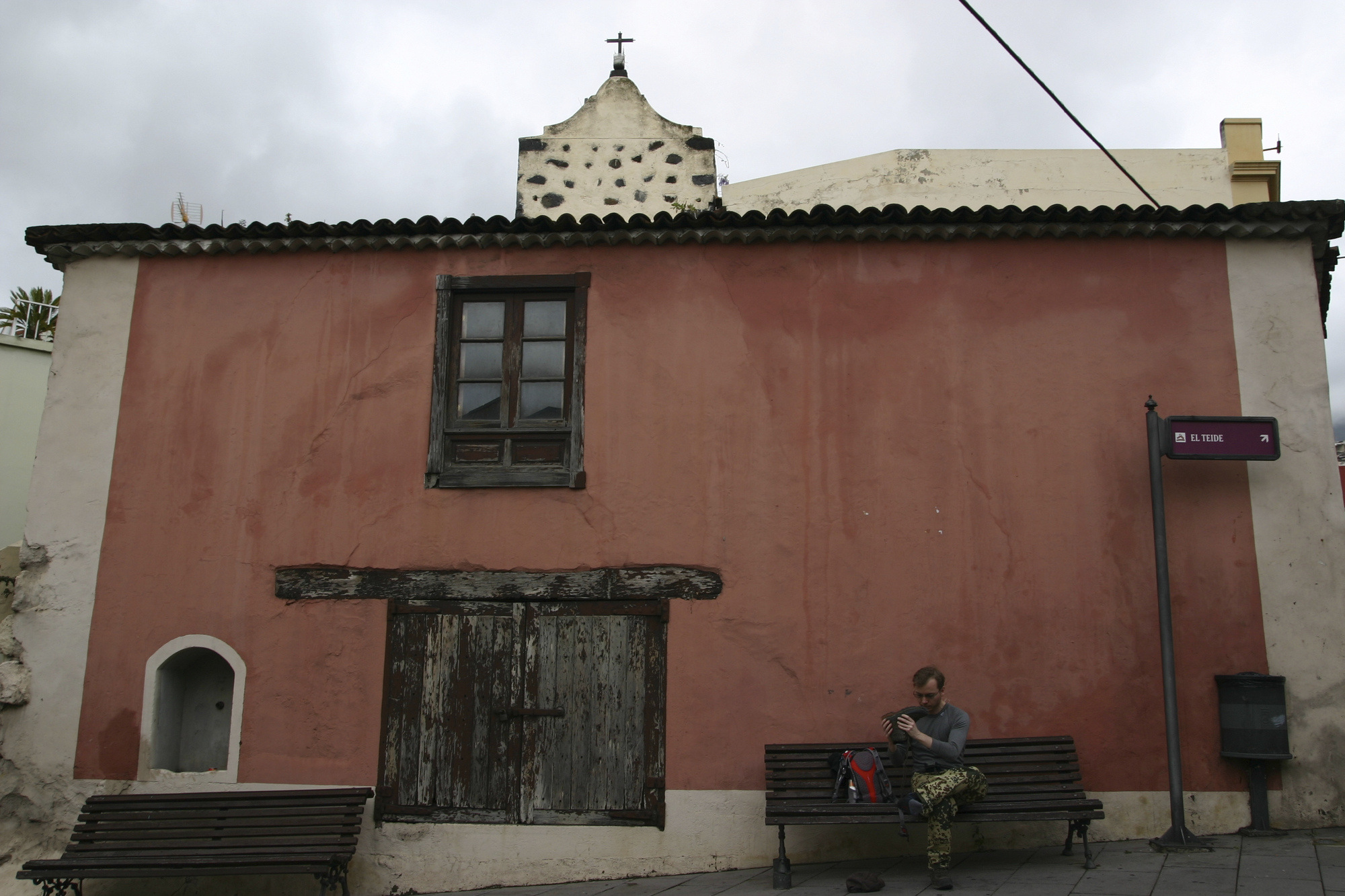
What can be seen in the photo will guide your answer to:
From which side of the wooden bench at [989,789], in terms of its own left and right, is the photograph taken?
front

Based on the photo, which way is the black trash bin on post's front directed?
toward the camera

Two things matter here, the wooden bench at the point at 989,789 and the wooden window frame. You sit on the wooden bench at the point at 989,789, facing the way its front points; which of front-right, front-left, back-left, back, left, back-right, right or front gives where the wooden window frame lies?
right

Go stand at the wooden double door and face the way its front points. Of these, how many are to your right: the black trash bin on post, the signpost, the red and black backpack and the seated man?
0

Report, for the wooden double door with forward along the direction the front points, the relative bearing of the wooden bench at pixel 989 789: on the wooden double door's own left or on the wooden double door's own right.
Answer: on the wooden double door's own left

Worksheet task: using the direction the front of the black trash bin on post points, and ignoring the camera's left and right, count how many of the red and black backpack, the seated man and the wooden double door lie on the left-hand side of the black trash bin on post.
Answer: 0

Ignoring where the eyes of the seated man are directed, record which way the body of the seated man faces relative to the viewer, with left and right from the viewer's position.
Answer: facing the viewer and to the left of the viewer

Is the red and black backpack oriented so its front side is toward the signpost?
no

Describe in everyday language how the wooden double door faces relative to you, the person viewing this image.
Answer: facing the viewer

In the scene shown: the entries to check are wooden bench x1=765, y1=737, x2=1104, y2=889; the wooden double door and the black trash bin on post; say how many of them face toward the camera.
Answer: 3

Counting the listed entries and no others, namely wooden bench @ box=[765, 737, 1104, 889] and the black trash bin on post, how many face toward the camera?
2

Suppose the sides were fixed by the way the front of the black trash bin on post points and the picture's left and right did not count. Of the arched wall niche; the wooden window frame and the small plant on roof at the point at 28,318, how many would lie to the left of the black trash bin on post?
0

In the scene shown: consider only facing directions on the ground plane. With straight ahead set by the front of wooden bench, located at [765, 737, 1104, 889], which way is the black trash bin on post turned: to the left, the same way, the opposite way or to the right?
the same way
